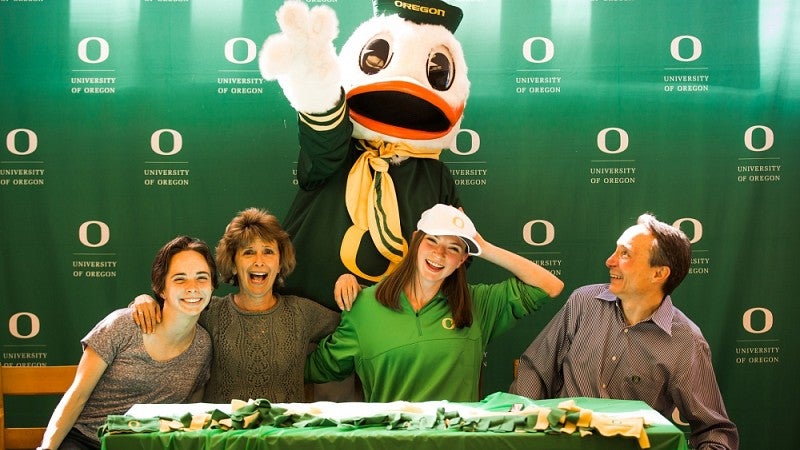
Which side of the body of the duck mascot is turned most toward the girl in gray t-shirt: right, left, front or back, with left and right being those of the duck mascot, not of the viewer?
right

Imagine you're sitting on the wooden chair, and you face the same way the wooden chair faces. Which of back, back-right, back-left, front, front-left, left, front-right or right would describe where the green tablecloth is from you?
front-left

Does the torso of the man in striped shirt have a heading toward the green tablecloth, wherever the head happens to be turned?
yes

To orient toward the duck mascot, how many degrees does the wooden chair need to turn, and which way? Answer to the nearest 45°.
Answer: approximately 90° to its left

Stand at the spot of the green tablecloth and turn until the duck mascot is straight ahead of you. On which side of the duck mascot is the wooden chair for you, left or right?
left

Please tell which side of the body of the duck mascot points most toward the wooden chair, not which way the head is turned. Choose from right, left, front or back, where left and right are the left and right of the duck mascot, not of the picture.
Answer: right

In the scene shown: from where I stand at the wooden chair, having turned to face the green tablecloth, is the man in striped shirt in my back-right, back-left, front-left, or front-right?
front-left

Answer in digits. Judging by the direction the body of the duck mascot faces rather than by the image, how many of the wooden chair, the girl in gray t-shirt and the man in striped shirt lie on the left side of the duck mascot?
1

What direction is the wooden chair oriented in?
toward the camera

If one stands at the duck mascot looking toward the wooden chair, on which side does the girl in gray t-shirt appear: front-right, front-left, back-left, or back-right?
front-left

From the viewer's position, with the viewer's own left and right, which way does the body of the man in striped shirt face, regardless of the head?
facing the viewer and to the left of the viewer

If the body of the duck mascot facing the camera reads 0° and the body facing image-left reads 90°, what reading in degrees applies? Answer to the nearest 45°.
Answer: approximately 0°

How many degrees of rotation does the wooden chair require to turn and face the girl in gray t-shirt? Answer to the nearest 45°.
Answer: approximately 45° to its left

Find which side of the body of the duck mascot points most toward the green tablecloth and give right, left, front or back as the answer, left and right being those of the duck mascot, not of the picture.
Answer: front

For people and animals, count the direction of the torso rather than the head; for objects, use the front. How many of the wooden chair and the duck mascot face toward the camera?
2
